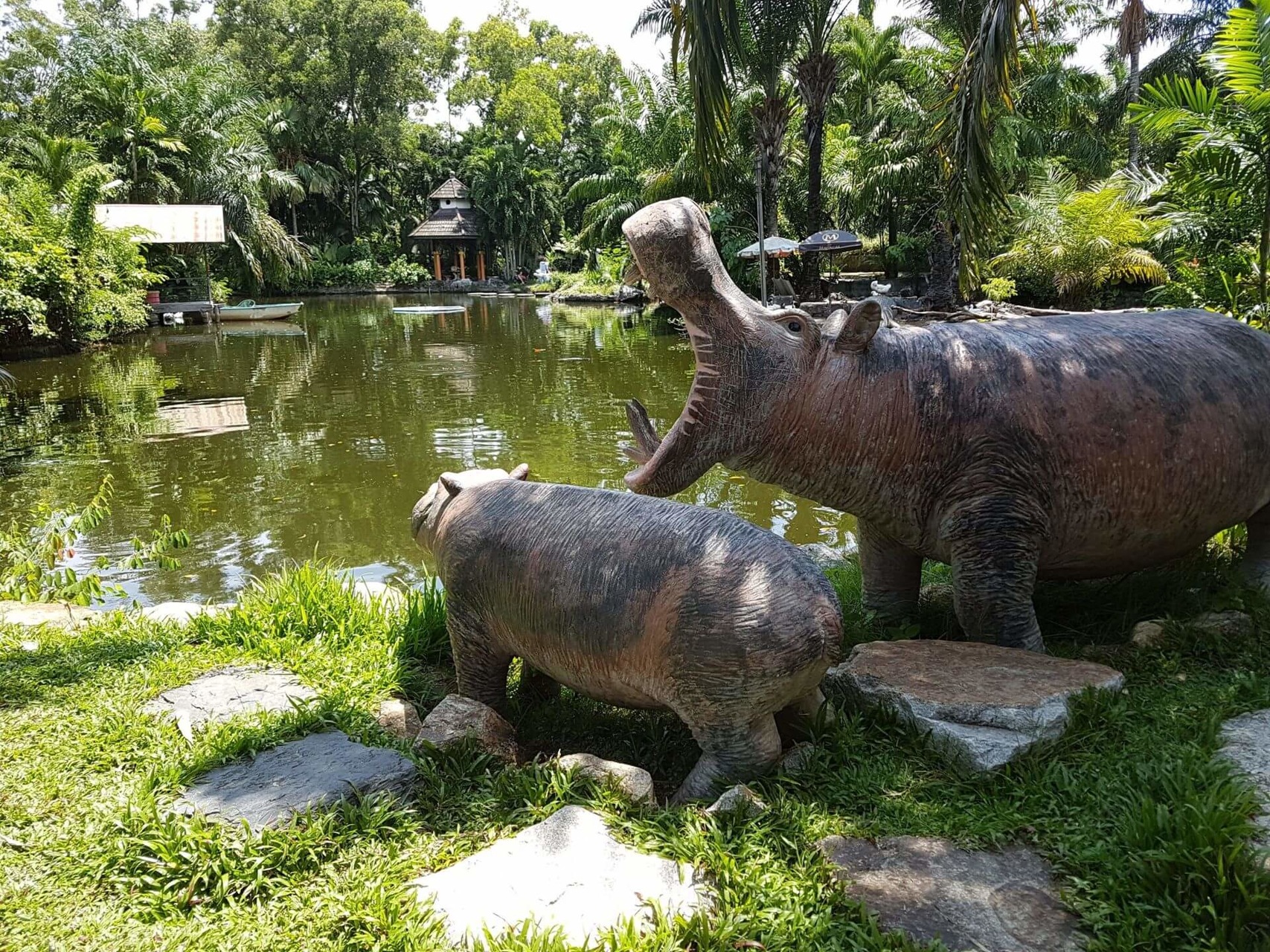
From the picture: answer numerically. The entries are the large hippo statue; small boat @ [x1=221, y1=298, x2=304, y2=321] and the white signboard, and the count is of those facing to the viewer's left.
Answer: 1

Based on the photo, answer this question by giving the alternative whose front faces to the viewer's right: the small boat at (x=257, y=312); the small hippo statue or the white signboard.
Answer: the small boat

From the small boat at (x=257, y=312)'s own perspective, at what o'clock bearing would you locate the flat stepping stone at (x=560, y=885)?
The flat stepping stone is roughly at 3 o'clock from the small boat.

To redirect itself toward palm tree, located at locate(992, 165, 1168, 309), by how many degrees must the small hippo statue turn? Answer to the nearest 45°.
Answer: approximately 90° to its right

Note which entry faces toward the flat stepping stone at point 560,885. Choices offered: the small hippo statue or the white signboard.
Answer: the white signboard

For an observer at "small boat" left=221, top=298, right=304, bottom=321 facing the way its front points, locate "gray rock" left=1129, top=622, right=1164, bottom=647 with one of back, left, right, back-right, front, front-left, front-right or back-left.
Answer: right

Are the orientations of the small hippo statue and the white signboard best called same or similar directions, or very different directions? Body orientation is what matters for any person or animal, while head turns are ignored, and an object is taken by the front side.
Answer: very different directions

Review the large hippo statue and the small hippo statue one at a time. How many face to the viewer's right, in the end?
0

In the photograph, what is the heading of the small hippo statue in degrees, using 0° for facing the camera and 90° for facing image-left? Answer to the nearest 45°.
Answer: approximately 135°

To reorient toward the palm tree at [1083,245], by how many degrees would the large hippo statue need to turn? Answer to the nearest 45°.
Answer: approximately 90° to its right

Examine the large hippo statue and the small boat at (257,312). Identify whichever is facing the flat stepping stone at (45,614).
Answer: the large hippo statue

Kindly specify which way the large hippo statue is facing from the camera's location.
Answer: facing to the left of the viewer

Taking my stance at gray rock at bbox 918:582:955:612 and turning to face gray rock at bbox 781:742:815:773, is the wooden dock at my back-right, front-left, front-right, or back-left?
back-right

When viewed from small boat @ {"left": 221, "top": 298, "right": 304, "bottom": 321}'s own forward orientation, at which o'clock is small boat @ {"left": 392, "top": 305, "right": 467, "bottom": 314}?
small boat @ {"left": 392, "top": 305, "right": 467, "bottom": 314} is roughly at 11 o'clock from small boat @ {"left": 221, "top": 298, "right": 304, "bottom": 321}.

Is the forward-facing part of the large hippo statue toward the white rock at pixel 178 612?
yes

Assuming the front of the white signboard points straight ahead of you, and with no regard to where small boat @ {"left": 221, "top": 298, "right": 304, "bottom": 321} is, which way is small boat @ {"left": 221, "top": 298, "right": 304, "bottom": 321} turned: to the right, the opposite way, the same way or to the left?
to the left

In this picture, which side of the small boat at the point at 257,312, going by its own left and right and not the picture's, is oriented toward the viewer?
right
